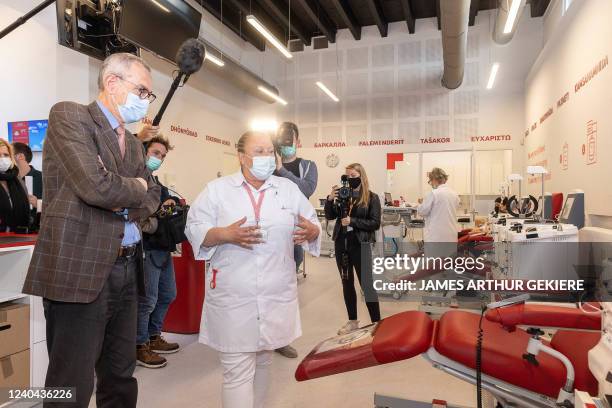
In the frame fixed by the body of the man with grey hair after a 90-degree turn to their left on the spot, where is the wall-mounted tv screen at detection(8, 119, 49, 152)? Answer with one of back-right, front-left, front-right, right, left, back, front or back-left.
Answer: front-left

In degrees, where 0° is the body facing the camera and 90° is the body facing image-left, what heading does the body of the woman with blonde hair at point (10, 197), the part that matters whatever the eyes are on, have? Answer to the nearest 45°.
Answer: approximately 0°

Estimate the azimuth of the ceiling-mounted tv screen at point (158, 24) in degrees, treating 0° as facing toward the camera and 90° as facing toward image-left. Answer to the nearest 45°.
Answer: approximately 315°

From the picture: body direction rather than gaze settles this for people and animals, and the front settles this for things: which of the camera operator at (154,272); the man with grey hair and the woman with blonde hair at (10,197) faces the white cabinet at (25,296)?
the woman with blonde hair

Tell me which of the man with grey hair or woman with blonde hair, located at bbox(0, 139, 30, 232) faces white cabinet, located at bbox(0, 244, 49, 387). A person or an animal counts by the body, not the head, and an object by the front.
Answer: the woman with blonde hair

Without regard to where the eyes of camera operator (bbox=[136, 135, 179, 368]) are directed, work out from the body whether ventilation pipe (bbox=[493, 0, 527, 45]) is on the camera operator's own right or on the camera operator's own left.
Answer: on the camera operator's own left
